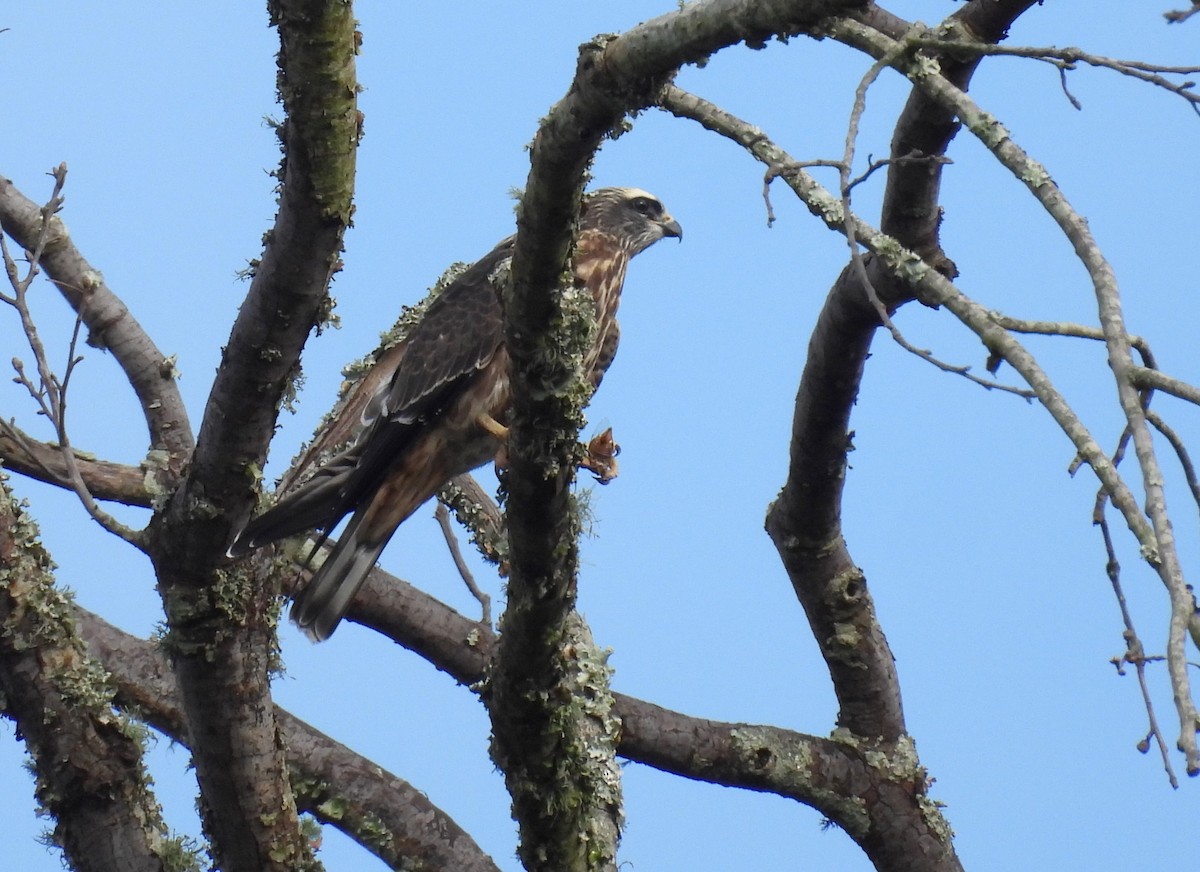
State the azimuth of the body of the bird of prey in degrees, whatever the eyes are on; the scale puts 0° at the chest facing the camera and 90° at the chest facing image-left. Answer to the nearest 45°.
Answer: approximately 270°
